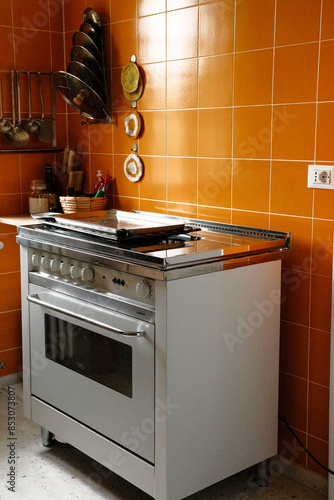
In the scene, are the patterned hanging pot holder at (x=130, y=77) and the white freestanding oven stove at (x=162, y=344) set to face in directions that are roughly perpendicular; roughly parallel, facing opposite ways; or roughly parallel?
roughly parallel

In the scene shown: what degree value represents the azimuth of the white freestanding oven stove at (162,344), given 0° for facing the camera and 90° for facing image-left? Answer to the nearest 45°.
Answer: approximately 45°

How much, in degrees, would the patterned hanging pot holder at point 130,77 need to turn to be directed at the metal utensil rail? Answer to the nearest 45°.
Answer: approximately 90° to its right

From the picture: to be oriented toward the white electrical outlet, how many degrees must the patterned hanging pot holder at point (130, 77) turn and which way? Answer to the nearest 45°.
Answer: approximately 90° to its left

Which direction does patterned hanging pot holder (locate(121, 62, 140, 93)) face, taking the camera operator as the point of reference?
facing the viewer and to the left of the viewer

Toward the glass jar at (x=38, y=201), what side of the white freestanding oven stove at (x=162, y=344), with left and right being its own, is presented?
right

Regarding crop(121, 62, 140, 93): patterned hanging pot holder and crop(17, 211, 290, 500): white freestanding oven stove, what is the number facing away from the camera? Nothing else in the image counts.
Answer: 0
